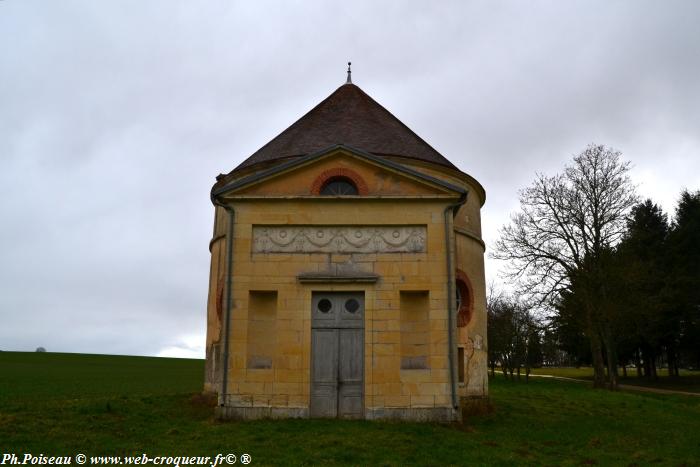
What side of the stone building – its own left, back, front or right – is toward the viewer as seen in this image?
front
